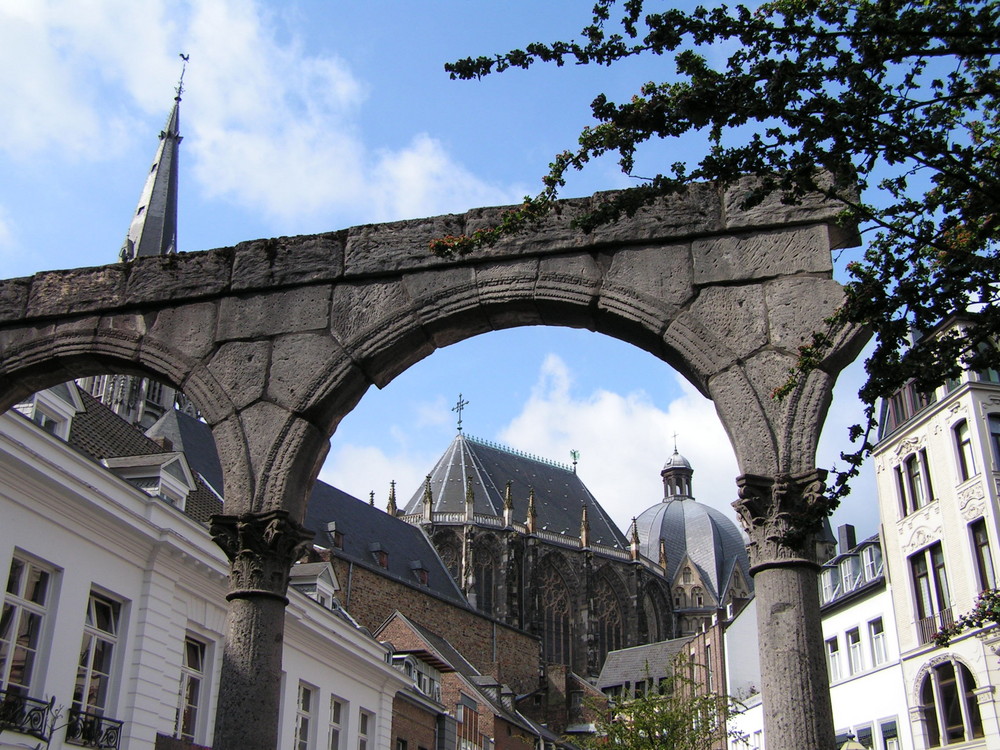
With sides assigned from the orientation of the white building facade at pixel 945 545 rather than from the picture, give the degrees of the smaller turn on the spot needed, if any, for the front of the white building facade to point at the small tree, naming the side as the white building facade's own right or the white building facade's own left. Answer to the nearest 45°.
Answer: approximately 45° to the white building facade's own right

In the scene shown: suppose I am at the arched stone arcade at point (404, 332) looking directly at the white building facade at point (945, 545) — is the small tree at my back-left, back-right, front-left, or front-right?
front-left

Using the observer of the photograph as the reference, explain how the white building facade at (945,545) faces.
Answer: facing the viewer and to the left of the viewer

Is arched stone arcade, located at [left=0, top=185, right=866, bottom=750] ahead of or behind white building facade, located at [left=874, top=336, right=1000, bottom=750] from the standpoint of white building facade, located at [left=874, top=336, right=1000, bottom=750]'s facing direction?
ahead
